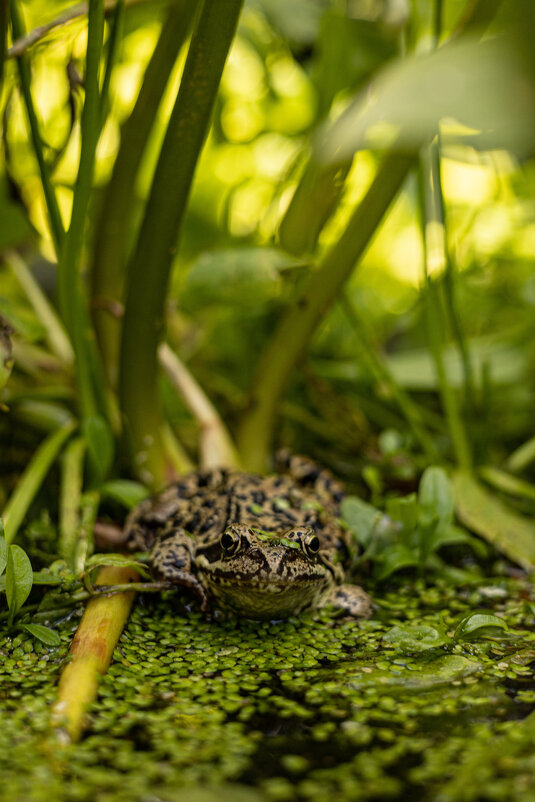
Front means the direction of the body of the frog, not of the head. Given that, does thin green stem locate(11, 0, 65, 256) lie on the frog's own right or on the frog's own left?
on the frog's own right

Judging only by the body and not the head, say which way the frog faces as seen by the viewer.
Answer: toward the camera

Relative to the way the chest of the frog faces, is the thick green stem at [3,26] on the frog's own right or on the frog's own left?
on the frog's own right
